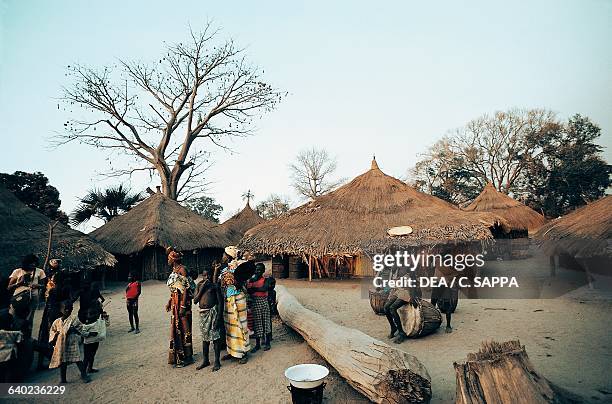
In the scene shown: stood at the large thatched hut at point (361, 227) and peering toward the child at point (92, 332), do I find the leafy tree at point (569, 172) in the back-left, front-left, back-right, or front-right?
back-left

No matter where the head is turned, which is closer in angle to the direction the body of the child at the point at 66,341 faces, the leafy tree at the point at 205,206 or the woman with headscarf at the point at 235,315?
the woman with headscarf

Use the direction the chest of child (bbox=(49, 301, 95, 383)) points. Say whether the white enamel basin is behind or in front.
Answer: in front

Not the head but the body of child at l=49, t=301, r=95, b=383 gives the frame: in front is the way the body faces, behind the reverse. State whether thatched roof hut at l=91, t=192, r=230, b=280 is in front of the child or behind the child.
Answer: behind

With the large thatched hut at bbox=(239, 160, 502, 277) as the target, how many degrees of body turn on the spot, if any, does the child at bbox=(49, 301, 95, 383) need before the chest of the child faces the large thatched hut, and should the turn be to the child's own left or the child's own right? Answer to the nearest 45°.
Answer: approximately 135° to the child's own left

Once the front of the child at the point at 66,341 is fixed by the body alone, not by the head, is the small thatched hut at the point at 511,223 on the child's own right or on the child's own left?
on the child's own left
